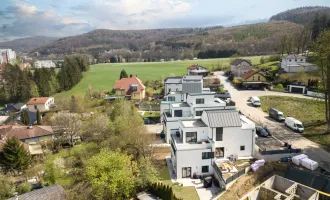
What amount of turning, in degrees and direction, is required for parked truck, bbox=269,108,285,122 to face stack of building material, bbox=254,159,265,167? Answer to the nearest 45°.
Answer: approximately 45° to its right

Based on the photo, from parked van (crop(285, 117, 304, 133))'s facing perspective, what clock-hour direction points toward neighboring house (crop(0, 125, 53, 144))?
The neighboring house is roughly at 4 o'clock from the parked van.

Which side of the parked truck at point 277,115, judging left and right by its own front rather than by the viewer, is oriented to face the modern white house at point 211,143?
right

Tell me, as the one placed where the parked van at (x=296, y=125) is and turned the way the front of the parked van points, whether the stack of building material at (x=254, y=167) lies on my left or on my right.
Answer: on my right

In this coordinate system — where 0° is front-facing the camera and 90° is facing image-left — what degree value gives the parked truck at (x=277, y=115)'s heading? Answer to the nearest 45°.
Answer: approximately 315°

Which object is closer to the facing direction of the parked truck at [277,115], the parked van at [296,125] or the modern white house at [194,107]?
the parked van

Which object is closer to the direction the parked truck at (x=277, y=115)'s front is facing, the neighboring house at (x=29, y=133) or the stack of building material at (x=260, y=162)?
the stack of building material

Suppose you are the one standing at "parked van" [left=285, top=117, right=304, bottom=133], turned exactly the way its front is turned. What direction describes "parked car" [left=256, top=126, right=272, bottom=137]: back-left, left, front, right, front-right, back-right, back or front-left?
right

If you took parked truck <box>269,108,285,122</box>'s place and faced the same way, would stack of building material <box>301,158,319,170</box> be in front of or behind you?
in front

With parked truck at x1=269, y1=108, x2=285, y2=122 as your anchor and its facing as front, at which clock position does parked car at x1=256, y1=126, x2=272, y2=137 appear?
parked car at x1=256, y1=126, x2=272, y2=137 is roughly at 2 o'clock from parked truck at x1=269, y1=108, x2=285, y2=122.

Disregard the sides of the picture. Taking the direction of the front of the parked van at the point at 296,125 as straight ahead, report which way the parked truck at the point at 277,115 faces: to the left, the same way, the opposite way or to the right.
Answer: the same way

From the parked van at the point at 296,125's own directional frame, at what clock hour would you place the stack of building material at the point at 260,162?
The stack of building material is roughly at 2 o'clock from the parked van.

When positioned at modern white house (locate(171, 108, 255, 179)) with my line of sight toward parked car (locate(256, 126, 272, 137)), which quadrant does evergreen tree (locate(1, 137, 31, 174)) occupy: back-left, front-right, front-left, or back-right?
back-left

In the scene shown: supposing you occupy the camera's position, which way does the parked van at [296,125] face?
facing the viewer and to the right of the viewer

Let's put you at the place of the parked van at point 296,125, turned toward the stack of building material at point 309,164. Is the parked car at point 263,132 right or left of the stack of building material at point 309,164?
right
